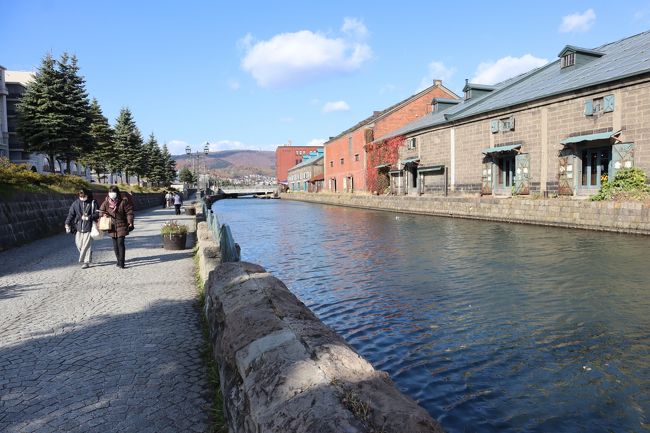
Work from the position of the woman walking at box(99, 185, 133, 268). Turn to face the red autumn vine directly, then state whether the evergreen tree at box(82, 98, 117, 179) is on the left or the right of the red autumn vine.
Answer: left

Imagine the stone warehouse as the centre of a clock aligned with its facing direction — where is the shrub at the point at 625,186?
The shrub is roughly at 10 o'clock from the stone warehouse.

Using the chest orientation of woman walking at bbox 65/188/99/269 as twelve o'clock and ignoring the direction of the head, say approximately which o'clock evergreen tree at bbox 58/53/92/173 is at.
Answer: The evergreen tree is roughly at 6 o'clock from the woman walking.

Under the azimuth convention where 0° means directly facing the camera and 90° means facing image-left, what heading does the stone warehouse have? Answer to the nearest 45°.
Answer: approximately 45°

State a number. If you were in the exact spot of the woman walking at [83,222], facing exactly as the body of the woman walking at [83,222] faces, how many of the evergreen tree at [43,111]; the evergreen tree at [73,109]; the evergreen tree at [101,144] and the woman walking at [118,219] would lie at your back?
3

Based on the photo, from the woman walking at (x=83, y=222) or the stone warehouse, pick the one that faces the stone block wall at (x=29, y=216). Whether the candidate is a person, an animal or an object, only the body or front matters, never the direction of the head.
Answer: the stone warehouse

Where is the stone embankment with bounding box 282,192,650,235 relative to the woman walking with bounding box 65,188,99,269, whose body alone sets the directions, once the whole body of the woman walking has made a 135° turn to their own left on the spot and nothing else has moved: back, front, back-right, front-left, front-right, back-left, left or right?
front-right

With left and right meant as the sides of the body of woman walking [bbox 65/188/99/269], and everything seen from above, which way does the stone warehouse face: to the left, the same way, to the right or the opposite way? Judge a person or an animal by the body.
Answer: to the right

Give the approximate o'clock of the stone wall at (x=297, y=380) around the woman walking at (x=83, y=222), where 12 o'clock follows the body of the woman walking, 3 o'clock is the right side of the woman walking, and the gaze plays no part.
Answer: The stone wall is roughly at 12 o'clock from the woman walking.

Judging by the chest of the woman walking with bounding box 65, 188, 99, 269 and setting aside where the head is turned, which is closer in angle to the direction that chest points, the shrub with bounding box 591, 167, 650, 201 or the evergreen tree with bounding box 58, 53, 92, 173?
the shrub

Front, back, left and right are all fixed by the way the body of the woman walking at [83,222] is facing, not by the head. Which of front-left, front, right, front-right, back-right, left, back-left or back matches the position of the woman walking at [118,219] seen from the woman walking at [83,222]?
front-left

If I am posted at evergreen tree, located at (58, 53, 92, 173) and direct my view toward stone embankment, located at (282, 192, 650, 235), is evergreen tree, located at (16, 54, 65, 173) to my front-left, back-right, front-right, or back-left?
back-right

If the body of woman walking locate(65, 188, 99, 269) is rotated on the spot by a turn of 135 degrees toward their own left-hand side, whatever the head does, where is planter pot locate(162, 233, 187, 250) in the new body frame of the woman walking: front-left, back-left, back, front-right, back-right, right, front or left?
front

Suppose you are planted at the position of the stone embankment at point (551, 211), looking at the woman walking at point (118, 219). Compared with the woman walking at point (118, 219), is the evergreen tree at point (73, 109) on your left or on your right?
right

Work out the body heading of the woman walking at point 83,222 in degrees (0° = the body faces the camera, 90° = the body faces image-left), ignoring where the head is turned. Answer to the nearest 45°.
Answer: approximately 0°
